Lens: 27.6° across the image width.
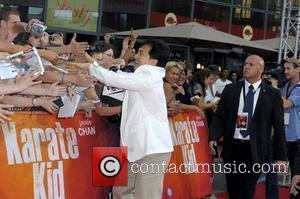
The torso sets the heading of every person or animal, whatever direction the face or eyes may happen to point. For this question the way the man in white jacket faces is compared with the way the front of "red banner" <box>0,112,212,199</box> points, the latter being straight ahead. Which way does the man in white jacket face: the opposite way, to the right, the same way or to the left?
to the right

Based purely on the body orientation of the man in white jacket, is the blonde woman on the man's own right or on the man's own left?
on the man's own right

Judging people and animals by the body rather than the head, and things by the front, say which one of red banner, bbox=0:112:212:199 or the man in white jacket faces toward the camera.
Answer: the red banner

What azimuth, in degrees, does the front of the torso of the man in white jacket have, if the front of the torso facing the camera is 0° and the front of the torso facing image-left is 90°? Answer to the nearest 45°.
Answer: approximately 90°

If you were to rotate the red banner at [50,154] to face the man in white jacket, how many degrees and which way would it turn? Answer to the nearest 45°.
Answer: approximately 90° to its left

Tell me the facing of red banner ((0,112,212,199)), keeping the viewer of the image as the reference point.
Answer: facing the viewer

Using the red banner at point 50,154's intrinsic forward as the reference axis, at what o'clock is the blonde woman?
The blonde woman is roughly at 9 o'clock from the red banner.

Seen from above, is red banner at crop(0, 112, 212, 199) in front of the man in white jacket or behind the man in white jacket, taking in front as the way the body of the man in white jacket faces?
in front

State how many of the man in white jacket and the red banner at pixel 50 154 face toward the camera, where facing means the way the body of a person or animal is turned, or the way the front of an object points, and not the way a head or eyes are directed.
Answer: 1
